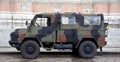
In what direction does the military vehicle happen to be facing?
to the viewer's left
